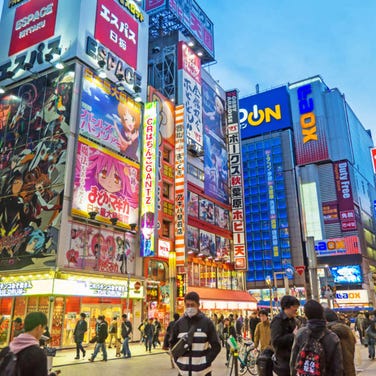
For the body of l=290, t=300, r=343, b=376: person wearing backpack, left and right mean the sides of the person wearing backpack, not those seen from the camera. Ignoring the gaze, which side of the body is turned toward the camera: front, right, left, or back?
back

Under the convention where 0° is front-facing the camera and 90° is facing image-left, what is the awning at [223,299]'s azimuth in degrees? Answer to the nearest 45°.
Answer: approximately 315°

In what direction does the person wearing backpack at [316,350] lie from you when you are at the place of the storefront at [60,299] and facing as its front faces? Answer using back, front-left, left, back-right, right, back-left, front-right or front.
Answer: front

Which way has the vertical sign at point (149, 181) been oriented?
toward the camera

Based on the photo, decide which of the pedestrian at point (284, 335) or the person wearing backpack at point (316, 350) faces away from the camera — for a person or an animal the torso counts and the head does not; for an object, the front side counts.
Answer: the person wearing backpack

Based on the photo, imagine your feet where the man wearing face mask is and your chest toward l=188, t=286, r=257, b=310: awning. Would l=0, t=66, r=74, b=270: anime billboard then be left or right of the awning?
left

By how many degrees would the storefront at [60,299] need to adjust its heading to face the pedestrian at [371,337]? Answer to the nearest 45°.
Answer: approximately 45° to its left

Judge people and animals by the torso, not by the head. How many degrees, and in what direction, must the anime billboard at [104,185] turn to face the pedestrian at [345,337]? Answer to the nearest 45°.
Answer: approximately 45° to its right

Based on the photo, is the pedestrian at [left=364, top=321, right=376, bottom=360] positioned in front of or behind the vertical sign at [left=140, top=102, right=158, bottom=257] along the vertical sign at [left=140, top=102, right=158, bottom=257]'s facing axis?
in front

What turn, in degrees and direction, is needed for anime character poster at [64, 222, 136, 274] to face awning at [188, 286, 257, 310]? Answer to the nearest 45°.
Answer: approximately 90° to its left
